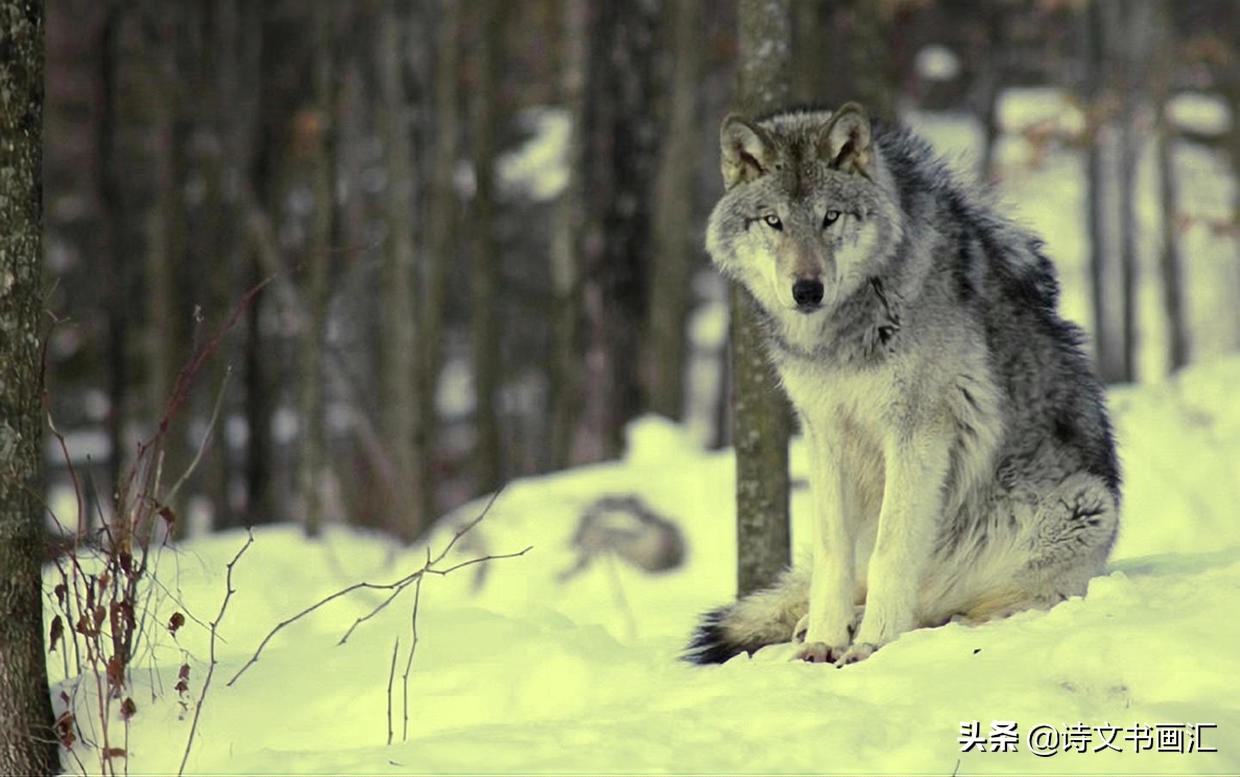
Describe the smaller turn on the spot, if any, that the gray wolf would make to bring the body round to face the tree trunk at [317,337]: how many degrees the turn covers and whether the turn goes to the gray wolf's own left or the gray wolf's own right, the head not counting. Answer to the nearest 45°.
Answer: approximately 90° to the gray wolf's own right

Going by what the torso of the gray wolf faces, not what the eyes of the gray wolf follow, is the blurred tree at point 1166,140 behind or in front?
behind

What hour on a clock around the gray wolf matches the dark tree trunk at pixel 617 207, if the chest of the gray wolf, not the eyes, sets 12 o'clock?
The dark tree trunk is roughly at 4 o'clock from the gray wolf.

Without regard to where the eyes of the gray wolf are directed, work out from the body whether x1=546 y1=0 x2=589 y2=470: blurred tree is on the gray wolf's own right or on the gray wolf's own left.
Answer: on the gray wolf's own right

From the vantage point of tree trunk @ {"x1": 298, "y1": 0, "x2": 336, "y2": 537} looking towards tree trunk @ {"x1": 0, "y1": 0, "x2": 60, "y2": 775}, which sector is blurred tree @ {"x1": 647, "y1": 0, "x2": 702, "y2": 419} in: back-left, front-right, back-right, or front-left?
back-left

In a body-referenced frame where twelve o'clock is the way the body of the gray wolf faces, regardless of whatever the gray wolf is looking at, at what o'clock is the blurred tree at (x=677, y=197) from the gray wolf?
The blurred tree is roughly at 4 o'clock from the gray wolf.

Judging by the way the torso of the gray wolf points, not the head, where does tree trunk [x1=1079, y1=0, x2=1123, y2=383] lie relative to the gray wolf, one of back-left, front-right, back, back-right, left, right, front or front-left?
back-right

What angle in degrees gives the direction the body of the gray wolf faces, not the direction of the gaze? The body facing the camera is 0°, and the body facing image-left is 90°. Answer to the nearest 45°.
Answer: approximately 45°

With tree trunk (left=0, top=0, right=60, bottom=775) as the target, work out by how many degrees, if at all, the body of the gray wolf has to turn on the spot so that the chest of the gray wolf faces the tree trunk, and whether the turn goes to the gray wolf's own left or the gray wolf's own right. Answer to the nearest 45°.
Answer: approximately 45° to the gray wolf's own right

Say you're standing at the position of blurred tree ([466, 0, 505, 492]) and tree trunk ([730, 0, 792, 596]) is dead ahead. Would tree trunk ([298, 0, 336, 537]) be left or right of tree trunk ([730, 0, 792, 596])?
right
